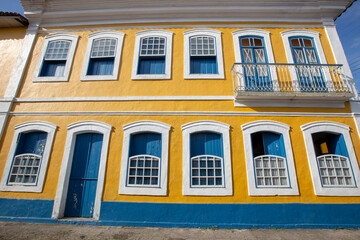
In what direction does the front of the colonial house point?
toward the camera
